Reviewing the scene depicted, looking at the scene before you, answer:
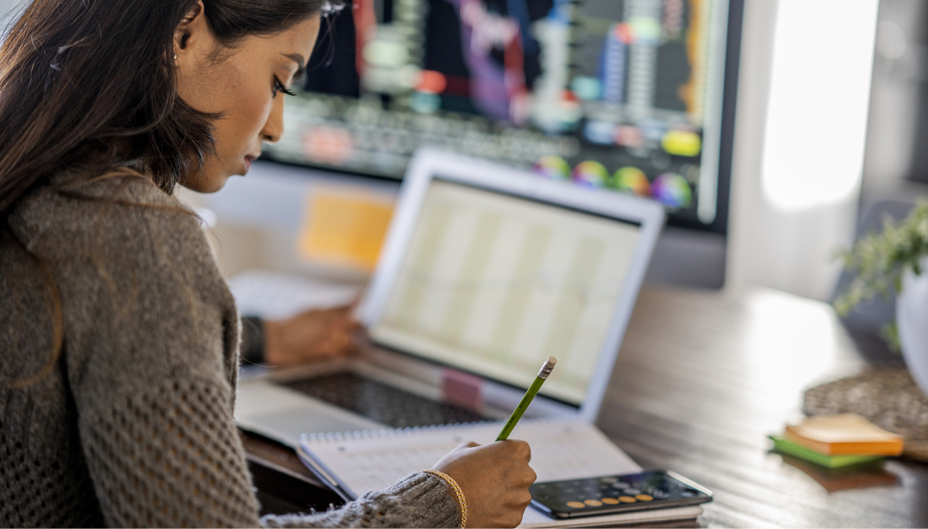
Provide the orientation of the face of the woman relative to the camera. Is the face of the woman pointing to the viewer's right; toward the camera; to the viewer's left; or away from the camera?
to the viewer's right

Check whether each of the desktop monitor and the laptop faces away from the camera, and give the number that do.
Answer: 0

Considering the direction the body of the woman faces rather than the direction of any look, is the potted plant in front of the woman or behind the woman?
in front

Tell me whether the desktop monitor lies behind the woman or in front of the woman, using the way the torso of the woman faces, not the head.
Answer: in front

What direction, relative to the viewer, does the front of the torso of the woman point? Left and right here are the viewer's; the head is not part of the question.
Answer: facing away from the viewer and to the right of the viewer

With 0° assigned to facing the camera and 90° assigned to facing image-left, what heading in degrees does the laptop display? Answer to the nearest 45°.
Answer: approximately 45°

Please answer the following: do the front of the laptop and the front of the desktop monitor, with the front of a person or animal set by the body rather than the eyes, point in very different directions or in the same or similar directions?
same or similar directions

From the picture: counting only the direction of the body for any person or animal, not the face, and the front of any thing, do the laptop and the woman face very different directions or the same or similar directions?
very different directions

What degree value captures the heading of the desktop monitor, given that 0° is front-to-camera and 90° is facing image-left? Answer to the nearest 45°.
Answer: approximately 45°

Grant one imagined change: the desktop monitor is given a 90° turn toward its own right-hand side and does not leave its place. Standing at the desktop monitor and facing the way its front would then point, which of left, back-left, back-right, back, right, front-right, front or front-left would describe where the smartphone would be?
back-left

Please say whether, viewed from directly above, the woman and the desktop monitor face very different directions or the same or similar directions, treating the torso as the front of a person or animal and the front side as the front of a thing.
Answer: very different directions
